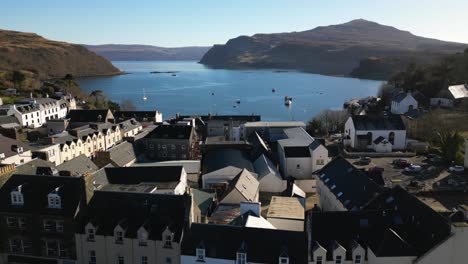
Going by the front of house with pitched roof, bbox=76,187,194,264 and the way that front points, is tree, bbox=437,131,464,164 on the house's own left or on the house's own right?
on the house's own left

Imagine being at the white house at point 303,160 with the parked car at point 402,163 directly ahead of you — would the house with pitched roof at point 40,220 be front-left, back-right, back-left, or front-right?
back-right

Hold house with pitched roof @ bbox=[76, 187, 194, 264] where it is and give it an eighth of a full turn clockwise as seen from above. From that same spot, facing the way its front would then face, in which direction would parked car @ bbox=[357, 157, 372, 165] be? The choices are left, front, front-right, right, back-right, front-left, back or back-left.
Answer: back

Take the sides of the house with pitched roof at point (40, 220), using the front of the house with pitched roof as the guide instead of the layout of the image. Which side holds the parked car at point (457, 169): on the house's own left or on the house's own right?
on the house's own left

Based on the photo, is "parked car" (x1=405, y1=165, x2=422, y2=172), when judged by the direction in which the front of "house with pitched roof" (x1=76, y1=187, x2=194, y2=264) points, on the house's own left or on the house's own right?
on the house's own left

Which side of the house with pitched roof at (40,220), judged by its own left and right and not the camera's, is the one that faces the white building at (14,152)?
back

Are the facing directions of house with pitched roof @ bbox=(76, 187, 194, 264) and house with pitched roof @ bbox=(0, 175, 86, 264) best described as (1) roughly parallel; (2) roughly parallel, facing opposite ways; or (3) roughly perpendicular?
roughly parallel

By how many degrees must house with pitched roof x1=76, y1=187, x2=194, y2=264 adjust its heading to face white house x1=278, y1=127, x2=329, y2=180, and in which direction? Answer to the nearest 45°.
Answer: approximately 135° to its left

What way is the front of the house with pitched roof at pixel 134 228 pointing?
toward the camera

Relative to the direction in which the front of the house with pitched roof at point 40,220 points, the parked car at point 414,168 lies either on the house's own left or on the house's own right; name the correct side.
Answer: on the house's own left

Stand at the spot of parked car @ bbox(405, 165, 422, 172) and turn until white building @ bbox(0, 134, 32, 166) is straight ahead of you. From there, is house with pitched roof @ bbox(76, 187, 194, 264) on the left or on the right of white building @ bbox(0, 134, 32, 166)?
left

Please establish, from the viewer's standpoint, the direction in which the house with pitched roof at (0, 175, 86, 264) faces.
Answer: facing the viewer

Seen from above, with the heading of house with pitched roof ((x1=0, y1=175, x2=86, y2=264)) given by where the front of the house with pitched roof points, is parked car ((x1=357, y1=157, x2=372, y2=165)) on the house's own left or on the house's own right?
on the house's own left

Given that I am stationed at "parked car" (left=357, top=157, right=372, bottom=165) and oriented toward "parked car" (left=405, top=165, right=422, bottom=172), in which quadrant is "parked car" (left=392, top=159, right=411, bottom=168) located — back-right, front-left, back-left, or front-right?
front-left

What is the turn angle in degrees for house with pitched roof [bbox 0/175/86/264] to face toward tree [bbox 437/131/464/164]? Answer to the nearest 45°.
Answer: approximately 90° to its left

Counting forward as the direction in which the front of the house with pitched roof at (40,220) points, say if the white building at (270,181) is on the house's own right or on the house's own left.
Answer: on the house's own left

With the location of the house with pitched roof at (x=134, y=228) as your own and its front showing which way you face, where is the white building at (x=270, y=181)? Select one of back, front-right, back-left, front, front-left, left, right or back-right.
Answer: back-left

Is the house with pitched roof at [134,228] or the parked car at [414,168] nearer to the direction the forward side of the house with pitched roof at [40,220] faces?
the house with pitched roof

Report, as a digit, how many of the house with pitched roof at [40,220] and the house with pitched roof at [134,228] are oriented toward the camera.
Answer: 2

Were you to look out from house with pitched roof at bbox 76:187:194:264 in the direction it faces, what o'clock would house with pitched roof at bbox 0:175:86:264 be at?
house with pitched roof at bbox 0:175:86:264 is roughly at 4 o'clock from house with pitched roof at bbox 76:187:194:264.
